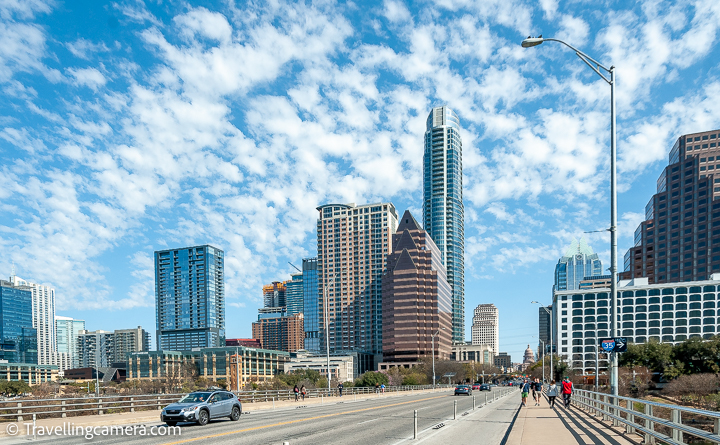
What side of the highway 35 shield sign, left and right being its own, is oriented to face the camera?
front

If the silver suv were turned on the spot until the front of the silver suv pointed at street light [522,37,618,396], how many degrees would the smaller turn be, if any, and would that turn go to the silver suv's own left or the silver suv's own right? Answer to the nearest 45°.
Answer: approximately 90° to the silver suv's own left

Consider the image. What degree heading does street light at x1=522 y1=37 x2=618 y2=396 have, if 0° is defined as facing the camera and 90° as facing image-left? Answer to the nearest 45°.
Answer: approximately 90°

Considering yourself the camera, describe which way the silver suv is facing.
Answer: facing the viewer and to the left of the viewer
